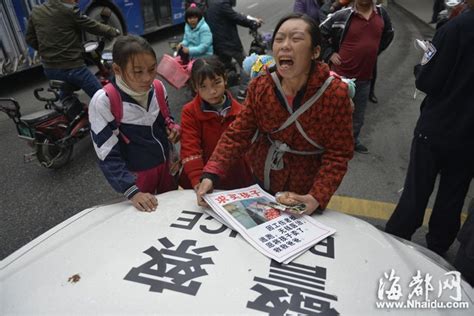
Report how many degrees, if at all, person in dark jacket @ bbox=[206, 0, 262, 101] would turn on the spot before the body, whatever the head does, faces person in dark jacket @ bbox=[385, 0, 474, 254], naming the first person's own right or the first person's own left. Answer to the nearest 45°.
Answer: approximately 135° to the first person's own right

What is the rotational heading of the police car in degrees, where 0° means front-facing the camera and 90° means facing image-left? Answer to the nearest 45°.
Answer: approximately 180°

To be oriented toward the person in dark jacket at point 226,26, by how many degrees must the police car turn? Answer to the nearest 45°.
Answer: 0° — it already faces them

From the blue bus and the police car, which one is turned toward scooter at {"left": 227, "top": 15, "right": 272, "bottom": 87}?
the police car

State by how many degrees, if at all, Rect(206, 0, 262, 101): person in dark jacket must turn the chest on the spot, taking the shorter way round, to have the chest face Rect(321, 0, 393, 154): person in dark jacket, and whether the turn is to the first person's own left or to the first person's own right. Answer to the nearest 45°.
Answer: approximately 90° to the first person's own right

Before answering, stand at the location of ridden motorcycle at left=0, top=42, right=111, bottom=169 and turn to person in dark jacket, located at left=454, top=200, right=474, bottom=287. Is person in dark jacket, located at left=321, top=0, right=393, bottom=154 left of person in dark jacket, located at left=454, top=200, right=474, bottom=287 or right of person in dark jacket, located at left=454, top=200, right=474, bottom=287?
left

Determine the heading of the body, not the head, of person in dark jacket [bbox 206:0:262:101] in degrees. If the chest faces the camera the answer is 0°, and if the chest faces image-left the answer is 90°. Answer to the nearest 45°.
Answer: approximately 225°
